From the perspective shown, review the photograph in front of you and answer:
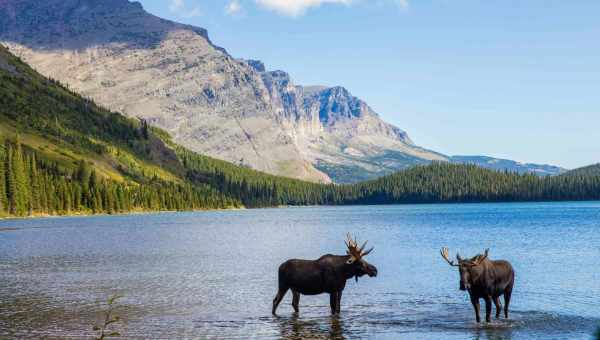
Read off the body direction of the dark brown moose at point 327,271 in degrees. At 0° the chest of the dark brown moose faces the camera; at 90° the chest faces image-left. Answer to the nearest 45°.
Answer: approximately 270°

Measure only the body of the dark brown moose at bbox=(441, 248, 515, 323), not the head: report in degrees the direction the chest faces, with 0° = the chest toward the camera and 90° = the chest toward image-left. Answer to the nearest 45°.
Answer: approximately 45°
